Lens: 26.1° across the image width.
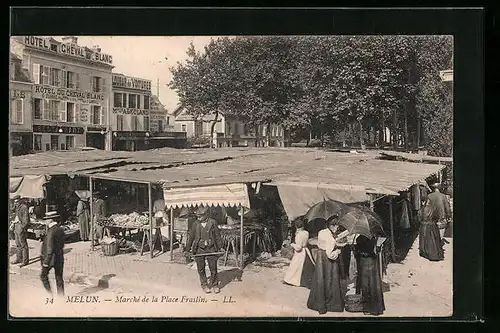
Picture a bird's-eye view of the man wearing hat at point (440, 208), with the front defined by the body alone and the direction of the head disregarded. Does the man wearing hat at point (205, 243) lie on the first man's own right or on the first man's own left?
on the first man's own left

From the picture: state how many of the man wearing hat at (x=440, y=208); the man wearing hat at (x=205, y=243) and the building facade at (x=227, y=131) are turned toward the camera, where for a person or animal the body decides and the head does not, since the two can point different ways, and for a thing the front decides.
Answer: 2

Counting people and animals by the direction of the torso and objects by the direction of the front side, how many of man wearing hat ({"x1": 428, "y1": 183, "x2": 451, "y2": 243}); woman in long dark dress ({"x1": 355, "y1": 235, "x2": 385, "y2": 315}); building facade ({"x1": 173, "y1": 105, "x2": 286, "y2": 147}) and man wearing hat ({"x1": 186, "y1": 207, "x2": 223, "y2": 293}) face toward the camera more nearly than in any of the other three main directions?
2
